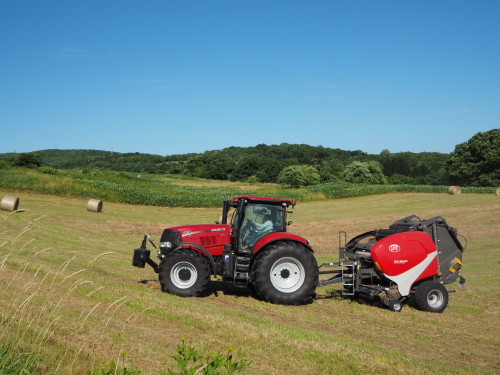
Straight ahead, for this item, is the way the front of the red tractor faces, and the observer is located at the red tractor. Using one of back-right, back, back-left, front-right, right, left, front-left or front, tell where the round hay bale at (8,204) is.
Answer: front-right

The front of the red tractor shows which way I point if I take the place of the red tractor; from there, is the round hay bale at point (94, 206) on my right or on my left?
on my right

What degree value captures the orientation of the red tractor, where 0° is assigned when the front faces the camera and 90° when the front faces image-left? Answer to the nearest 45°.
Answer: approximately 90°
